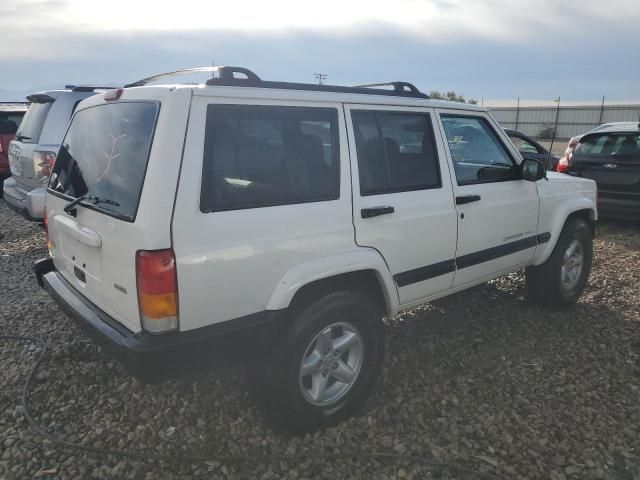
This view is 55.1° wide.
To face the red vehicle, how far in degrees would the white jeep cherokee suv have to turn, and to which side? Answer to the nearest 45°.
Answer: approximately 90° to its left

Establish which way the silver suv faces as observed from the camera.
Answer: facing away from the viewer and to the right of the viewer

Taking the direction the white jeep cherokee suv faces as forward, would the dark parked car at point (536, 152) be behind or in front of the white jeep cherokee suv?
in front

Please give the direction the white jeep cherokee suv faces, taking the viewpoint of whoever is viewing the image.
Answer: facing away from the viewer and to the right of the viewer

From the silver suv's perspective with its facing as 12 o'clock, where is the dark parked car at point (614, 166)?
The dark parked car is roughly at 2 o'clock from the silver suv.

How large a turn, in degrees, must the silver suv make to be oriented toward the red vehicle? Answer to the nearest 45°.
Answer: approximately 45° to its left

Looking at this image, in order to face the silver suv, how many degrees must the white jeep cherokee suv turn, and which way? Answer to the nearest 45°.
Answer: approximately 90° to its left

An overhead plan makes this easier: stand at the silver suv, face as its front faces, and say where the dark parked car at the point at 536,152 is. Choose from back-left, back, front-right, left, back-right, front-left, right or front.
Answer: front-right

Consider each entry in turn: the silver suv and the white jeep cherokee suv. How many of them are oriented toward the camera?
0

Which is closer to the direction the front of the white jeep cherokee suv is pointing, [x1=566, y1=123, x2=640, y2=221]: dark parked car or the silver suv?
the dark parked car
